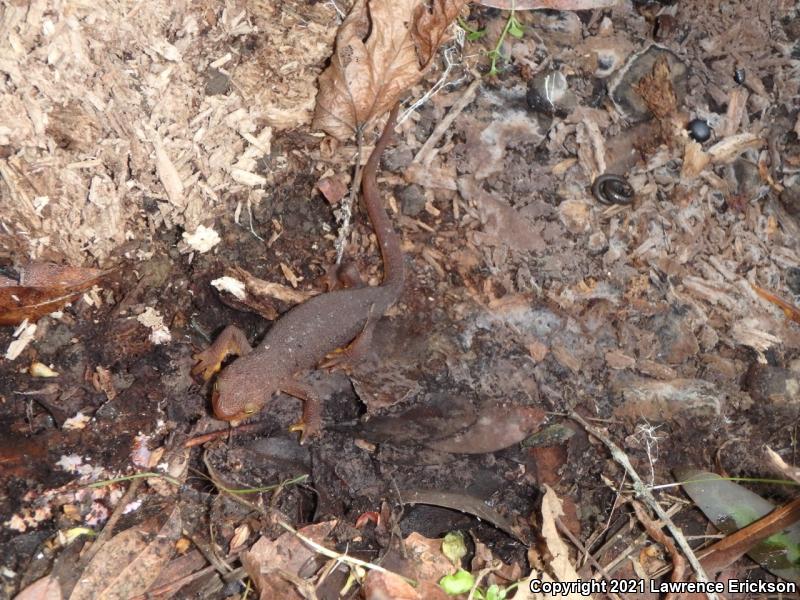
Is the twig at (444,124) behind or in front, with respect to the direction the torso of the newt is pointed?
behind

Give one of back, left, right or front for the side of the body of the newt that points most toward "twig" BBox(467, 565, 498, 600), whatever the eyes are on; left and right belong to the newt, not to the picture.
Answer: left

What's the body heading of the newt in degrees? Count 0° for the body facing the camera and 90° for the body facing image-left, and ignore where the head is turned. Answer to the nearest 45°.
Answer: approximately 45°

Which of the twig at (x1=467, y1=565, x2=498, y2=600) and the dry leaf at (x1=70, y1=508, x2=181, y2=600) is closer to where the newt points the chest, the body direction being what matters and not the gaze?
the dry leaf

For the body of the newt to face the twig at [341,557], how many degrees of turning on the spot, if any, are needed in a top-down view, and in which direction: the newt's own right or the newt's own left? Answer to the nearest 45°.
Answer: approximately 45° to the newt's own left

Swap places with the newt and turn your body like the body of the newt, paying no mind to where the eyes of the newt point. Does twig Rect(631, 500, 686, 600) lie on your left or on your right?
on your left

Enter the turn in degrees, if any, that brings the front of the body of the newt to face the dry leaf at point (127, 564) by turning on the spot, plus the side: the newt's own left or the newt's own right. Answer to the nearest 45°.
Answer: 0° — it already faces it
